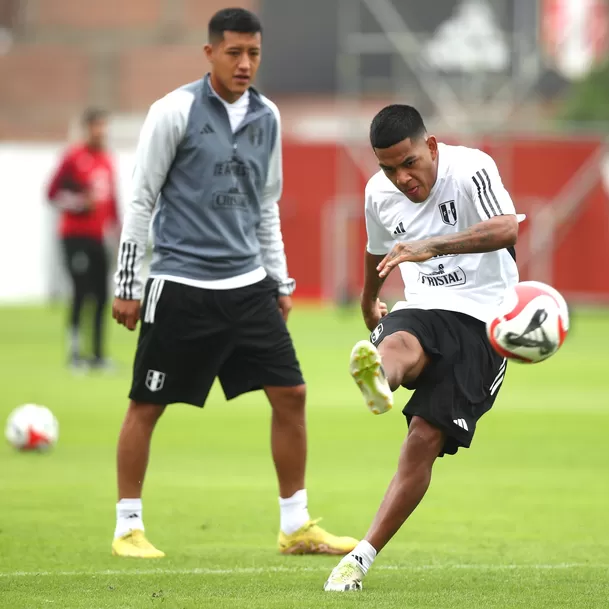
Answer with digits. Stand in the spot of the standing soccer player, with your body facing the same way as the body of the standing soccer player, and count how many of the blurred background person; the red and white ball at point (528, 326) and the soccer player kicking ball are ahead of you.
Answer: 2

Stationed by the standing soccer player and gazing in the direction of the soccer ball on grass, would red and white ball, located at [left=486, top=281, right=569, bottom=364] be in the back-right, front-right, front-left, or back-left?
back-right

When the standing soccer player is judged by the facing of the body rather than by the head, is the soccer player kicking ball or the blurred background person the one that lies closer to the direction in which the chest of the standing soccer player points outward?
the soccer player kicking ball

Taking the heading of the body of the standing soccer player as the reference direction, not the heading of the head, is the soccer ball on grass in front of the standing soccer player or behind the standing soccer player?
behind

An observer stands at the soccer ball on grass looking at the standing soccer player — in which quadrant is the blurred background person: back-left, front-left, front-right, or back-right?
back-left

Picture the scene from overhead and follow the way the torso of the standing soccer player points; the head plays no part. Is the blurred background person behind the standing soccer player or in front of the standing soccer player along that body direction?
behind

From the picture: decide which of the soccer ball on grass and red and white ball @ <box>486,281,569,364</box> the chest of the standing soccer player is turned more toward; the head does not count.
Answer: the red and white ball

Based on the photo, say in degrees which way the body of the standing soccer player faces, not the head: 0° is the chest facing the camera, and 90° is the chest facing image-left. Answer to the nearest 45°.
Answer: approximately 315°

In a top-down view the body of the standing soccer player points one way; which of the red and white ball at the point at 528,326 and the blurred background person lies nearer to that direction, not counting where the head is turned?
the red and white ball
